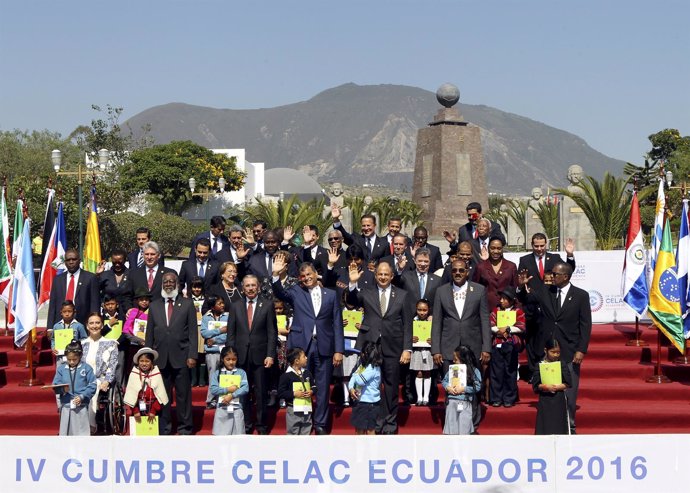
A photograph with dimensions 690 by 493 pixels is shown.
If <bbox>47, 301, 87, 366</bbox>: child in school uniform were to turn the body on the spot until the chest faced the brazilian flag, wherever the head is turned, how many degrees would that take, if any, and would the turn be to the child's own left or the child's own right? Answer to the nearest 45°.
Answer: approximately 90° to the child's own left

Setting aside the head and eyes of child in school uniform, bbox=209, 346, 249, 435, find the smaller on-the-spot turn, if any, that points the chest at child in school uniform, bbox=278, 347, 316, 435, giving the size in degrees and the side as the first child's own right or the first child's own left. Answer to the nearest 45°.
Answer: approximately 90° to the first child's own left

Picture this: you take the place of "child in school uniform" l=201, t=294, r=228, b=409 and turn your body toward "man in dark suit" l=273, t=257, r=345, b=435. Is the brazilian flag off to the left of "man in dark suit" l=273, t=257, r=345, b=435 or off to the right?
left

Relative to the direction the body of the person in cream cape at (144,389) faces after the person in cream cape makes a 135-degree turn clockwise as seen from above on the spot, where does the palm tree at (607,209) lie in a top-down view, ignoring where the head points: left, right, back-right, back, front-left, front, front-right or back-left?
right

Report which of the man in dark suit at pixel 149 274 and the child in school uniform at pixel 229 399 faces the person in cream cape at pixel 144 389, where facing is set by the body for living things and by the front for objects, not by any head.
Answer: the man in dark suit

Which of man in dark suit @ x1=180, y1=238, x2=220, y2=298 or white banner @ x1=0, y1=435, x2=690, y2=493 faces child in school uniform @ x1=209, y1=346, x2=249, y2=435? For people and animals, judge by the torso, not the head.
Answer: the man in dark suit

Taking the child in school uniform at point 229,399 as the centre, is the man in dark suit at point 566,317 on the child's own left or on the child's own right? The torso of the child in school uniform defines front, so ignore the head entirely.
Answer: on the child's own left

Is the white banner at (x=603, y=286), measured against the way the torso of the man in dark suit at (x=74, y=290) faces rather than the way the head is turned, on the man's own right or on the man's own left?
on the man's own left

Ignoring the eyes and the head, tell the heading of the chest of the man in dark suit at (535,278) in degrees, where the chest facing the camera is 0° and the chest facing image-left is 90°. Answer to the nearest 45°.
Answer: approximately 0°

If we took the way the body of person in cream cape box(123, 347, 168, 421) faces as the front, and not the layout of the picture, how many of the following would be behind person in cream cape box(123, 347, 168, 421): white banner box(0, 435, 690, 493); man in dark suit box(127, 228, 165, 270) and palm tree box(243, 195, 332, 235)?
2
